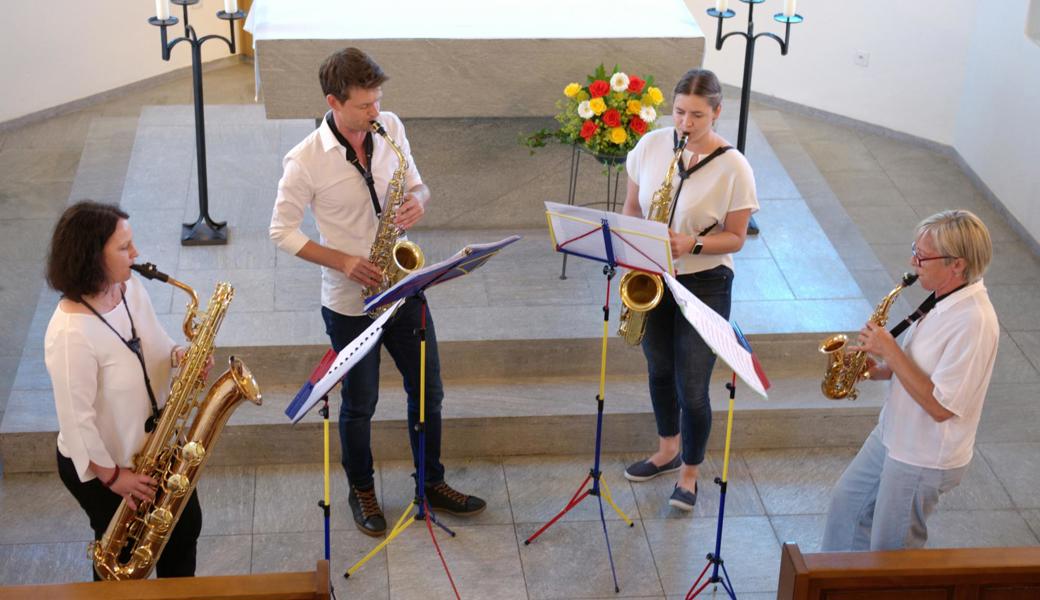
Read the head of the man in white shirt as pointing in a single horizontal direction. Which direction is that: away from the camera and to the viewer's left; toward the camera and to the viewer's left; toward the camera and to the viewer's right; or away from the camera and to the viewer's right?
toward the camera and to the viewer's right

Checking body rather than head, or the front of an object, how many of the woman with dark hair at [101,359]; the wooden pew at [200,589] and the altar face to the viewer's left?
0

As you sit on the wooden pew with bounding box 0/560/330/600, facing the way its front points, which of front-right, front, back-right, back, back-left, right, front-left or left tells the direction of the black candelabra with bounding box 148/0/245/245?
front

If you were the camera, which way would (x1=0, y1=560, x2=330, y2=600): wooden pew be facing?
facing away from the viewer

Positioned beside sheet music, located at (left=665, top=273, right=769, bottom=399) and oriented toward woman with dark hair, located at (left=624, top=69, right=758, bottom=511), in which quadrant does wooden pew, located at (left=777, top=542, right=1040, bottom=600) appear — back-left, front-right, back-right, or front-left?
back-right

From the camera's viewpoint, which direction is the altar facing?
toward the camera

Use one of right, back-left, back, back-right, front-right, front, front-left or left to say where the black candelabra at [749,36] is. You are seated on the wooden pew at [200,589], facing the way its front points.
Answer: front-right

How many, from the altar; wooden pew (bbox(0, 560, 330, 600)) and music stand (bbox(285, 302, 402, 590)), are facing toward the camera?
1

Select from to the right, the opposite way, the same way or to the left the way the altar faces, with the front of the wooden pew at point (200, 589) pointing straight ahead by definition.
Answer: the opposite way

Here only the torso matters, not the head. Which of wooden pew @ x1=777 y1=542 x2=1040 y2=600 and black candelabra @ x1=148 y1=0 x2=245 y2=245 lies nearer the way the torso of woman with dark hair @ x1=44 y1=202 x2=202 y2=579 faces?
the wooden pew

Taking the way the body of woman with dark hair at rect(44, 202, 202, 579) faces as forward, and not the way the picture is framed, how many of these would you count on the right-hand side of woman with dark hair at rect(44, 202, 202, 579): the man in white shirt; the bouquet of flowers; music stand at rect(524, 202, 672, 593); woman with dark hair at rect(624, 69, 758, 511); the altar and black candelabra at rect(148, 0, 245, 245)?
0

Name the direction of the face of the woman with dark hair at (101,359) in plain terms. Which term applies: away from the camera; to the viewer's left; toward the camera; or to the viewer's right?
to the viewer's right

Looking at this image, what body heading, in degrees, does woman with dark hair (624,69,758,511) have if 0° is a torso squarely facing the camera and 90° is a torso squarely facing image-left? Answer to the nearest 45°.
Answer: approximately 45°
